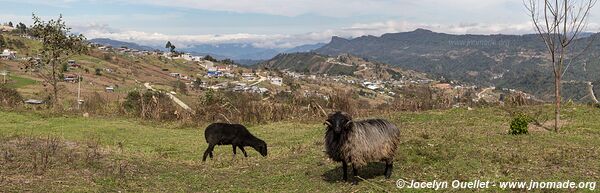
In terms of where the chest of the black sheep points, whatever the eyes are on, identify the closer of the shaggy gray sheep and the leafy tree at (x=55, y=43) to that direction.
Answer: the shaggy gray sheep

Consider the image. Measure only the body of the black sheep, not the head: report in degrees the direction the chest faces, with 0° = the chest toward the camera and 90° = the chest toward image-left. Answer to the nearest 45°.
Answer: approximately 270°

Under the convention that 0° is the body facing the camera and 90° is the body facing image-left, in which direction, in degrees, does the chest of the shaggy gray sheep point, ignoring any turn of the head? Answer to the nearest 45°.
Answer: approximately 45°

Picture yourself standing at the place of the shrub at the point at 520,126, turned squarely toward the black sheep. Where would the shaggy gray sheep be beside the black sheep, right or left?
left

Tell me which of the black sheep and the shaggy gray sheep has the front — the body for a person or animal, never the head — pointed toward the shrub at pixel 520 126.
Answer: the black sheep

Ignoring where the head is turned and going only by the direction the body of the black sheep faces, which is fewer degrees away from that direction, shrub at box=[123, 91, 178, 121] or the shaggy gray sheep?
the shaggy gray sheep

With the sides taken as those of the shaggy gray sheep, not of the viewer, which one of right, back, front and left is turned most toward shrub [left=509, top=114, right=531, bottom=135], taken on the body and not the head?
back

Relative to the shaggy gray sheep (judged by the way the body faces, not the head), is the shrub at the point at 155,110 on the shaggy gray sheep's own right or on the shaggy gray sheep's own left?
on the shaggy gray sheep's own right

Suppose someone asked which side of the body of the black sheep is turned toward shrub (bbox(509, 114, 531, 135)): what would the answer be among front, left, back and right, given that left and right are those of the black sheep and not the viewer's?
front

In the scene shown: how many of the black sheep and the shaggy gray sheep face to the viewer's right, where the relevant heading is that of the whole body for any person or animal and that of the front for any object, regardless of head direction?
1
